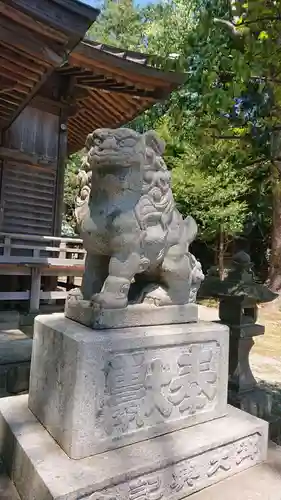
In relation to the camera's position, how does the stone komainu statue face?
facing the viewer and to the left of the viewer

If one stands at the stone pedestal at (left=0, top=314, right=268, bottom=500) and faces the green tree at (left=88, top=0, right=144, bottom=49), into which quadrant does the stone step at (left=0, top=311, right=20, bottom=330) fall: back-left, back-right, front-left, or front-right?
front-left

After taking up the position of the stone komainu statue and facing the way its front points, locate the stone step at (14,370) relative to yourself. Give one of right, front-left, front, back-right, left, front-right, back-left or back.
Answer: right

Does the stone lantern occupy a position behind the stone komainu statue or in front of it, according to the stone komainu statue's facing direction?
behind

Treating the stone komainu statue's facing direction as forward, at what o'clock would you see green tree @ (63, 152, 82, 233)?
The green tree is roughly at 4 o'clock from the stone komainu statue.

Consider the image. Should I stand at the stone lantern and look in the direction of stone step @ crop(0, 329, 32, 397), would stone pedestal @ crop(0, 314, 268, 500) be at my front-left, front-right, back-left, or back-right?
front-left

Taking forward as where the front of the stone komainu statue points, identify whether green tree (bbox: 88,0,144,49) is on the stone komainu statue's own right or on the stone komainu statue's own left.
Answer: on the stone komainu statue's own right
